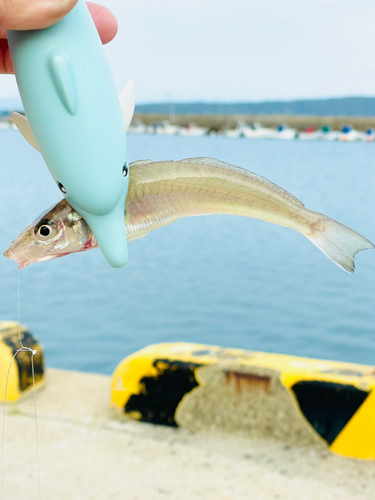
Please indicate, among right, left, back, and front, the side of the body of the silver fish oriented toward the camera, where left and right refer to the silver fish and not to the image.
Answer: left
